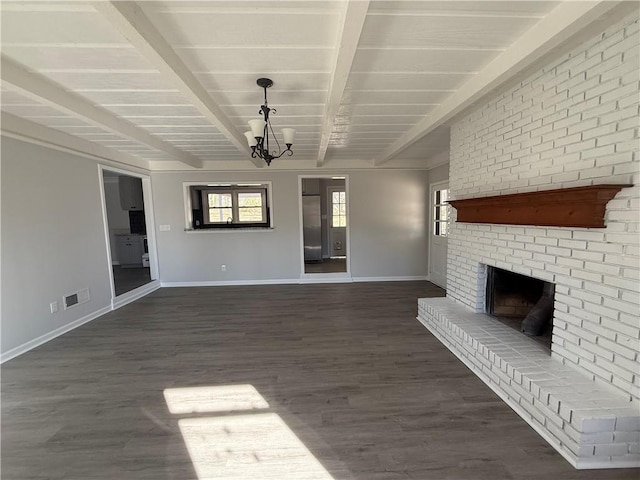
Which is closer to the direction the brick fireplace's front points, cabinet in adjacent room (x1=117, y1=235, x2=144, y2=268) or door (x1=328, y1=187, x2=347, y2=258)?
the cabinet in adjacent room

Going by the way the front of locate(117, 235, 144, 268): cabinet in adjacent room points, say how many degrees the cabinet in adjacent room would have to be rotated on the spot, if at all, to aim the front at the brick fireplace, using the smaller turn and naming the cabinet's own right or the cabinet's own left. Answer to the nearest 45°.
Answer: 0° — it already faces it

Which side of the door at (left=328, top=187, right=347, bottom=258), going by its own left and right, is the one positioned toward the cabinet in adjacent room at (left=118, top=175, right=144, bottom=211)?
right

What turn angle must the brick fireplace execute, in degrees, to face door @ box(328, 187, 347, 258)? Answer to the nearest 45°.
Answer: approximately 90° to its right

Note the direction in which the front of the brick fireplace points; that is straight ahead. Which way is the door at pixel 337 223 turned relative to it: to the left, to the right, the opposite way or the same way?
to the left

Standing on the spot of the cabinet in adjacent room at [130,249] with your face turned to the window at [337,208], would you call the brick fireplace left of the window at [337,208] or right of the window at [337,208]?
right

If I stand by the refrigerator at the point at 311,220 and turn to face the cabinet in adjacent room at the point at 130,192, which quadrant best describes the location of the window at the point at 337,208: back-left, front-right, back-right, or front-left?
back-right

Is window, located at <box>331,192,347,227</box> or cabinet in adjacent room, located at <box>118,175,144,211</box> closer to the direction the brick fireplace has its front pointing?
the cabinet in adjacent room

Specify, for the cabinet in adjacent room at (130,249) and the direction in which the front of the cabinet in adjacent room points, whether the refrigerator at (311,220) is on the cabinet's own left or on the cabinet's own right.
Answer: on the cabinet's own left

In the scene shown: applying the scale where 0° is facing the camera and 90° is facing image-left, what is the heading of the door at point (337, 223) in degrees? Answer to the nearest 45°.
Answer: approximately 0°

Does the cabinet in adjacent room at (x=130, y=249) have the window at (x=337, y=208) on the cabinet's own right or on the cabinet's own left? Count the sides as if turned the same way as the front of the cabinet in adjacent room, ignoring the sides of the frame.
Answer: on the cabinet's own left

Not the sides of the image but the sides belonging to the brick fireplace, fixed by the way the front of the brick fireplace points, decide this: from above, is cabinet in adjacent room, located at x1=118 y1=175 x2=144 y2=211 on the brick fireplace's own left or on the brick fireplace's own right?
on the brick fireplace's own right

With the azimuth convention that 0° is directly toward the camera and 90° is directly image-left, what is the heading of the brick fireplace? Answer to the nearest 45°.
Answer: approximately 45°

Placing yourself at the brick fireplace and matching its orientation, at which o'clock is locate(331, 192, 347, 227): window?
The window is roughly at 3 o'clock from the brick fireplace.
